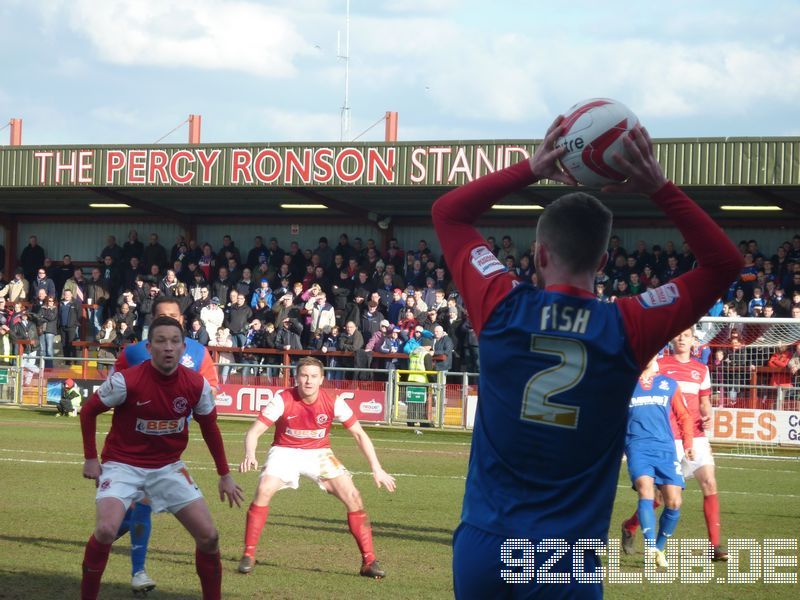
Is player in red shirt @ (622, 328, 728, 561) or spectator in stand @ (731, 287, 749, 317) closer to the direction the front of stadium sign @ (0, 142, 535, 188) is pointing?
the player in red shirt

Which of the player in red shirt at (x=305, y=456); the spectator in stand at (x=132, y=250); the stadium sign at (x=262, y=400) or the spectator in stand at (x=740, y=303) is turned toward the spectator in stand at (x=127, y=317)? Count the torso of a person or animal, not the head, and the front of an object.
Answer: the spectator in stand at (x=132, y=250)

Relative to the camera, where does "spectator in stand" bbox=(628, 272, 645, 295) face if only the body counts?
toward the camera

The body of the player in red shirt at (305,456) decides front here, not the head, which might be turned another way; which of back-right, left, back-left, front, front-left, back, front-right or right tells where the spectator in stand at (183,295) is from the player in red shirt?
back

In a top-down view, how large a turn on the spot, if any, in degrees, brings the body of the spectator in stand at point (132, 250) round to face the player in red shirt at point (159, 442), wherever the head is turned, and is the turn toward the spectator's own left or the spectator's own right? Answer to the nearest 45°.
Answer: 0° — they already face them

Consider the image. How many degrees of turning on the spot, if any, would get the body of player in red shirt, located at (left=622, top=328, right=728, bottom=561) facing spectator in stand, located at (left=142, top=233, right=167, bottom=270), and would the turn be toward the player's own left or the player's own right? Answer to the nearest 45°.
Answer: approximately 135° to the player's own right

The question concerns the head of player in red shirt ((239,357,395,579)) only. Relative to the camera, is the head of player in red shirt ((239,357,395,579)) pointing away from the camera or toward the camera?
toward the camera

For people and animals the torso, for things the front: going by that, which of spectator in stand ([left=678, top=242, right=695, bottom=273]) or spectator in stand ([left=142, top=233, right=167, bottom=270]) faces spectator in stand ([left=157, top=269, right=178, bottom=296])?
spectator in stand ([left=142, top=233, right=167, bottom=270])

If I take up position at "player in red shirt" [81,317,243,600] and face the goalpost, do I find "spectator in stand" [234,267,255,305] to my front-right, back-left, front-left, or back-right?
front-left

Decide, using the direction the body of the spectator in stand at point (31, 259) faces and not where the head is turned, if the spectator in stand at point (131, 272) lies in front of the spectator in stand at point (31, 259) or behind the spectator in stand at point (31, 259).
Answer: in front

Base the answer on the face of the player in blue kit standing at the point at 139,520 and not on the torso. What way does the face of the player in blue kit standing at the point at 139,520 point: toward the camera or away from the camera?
toward the camera

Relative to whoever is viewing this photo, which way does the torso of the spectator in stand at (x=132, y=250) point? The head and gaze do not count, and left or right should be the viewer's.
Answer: facing the viewer

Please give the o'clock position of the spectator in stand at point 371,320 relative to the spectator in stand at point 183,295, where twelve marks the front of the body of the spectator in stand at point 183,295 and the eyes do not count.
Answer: the spectator in stand at point 371,320 is roughly at 10 o'clock from the spectator in stand at point 183,295.

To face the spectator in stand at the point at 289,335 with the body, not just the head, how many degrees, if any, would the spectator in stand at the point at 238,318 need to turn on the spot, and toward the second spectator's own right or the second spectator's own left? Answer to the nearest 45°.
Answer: approximately 45° to the second spectator's own left

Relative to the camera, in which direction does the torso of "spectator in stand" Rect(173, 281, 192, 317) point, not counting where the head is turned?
toward the camera

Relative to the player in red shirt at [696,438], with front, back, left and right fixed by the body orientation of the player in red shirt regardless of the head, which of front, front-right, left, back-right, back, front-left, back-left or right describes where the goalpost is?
back

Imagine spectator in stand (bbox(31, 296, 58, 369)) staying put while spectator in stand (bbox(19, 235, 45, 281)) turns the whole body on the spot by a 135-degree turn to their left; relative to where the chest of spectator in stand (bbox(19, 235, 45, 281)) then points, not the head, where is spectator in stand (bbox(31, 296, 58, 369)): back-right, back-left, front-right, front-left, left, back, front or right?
back-right

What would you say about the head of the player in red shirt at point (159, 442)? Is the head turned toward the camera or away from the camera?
toward the camera
